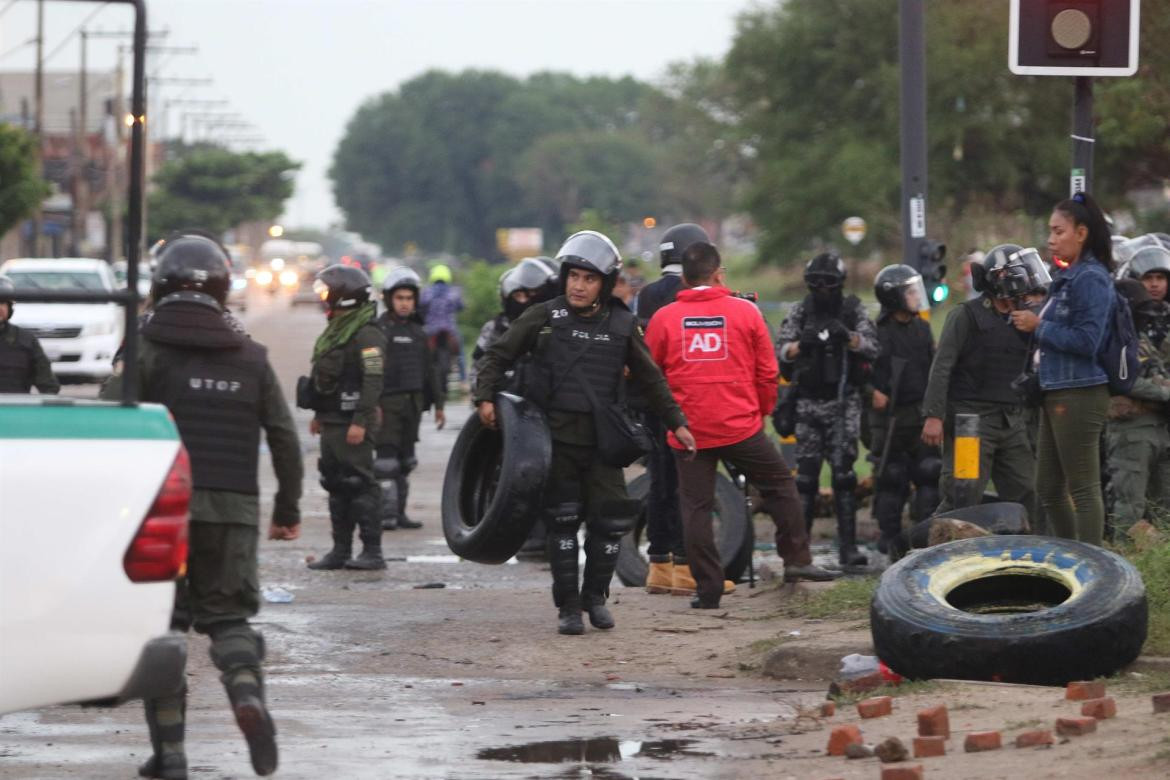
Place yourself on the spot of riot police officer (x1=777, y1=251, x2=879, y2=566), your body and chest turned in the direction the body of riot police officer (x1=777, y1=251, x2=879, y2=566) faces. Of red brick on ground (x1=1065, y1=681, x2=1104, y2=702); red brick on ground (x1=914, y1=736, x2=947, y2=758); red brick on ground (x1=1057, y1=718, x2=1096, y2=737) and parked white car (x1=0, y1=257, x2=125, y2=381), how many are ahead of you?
3

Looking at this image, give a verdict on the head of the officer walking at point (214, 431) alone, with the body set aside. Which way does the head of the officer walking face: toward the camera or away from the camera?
away from the camera

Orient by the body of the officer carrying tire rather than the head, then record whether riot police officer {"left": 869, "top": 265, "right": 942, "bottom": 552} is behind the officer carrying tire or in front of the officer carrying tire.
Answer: behind

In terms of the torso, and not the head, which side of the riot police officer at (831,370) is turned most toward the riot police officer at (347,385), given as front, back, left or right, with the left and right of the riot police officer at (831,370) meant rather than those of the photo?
right

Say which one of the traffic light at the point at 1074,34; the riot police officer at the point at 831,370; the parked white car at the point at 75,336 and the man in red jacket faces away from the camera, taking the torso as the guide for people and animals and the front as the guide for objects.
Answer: the man in red jacket

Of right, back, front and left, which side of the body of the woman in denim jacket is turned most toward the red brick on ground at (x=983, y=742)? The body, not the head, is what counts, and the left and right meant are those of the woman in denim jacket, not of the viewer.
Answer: left

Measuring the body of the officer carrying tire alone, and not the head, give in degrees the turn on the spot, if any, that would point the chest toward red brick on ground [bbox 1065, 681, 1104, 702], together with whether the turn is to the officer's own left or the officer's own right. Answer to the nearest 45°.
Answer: approximately 45° to the officer's own left

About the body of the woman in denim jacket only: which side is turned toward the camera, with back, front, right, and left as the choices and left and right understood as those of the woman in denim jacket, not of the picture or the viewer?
left

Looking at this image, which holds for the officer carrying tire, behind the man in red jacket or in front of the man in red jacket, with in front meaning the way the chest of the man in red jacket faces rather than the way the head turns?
behind

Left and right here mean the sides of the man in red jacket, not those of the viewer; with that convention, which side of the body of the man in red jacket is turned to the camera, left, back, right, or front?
back

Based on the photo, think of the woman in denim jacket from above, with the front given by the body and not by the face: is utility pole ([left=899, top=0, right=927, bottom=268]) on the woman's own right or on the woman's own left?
on the woman's own right
